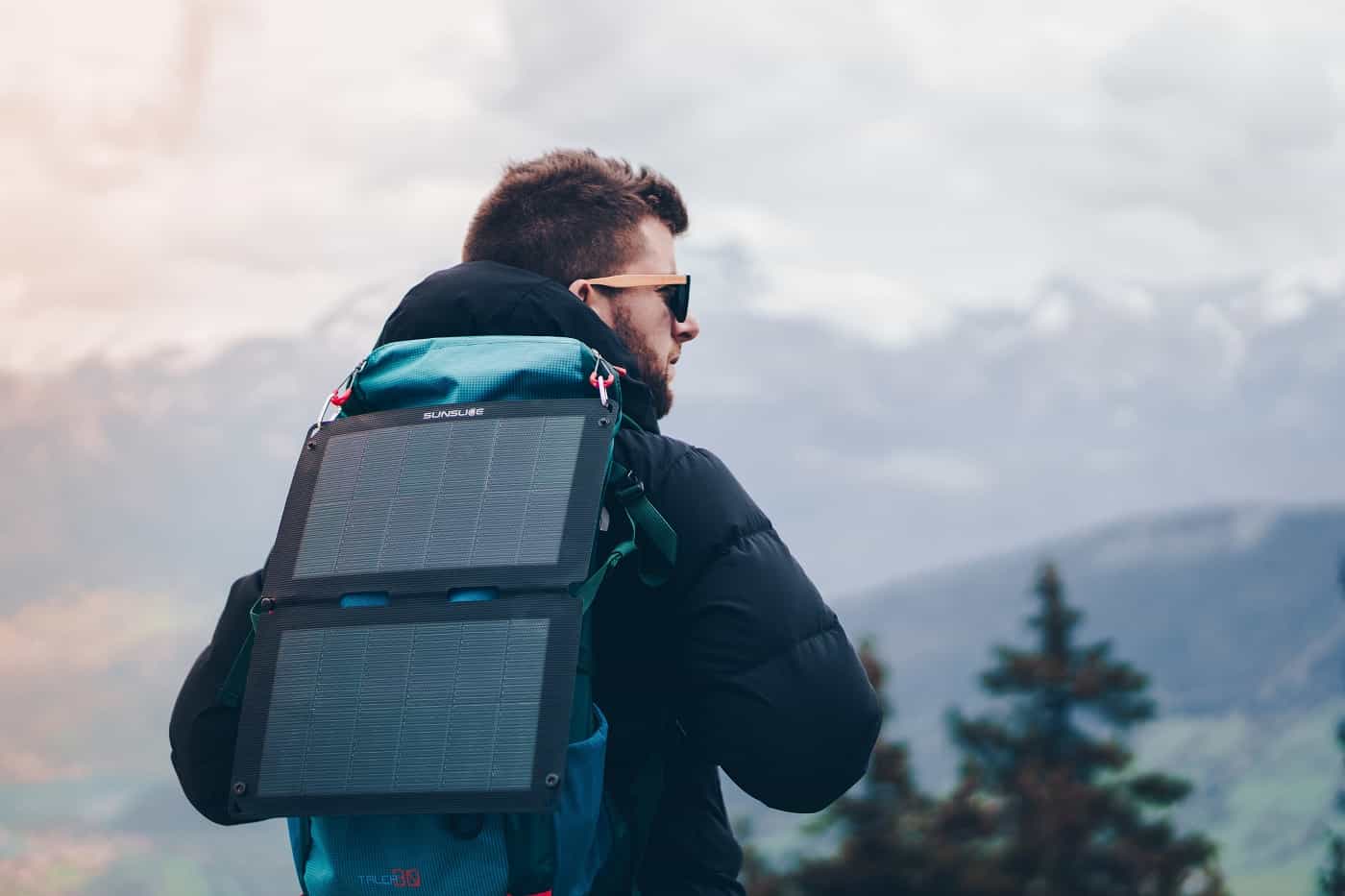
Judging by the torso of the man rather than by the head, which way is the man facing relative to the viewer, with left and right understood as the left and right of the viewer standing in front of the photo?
facing away from the viewer and to the right of the viewer

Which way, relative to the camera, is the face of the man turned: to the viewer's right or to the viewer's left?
to the viewer's right
